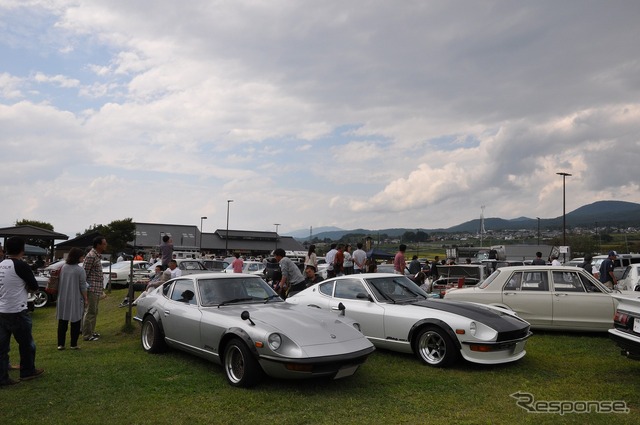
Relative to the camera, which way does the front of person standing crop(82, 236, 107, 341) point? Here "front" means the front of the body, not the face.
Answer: to the viewer's right

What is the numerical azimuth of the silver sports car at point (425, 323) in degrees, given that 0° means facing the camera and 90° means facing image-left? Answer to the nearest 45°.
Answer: approximately 315°

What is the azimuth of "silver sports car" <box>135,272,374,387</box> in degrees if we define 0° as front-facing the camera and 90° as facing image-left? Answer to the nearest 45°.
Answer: approximately 315°

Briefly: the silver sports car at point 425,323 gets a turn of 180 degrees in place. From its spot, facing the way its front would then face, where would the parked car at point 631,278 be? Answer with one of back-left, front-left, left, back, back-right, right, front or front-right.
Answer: right
